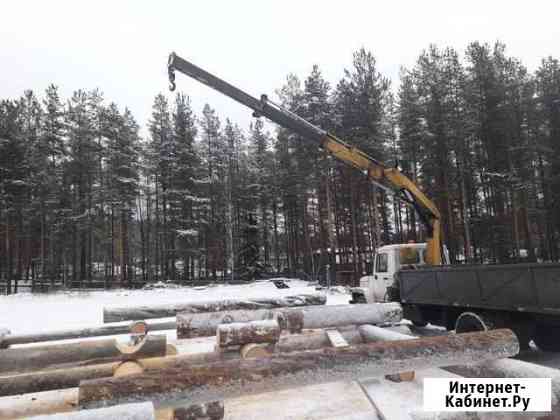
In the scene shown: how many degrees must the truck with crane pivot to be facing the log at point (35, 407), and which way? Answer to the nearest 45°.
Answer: approximately 90° to its left

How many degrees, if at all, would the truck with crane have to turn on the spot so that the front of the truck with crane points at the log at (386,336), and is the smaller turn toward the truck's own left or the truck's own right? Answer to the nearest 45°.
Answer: approximately 135° to the truck's own left

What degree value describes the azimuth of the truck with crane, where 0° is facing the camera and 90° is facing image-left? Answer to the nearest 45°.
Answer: approximately 135°

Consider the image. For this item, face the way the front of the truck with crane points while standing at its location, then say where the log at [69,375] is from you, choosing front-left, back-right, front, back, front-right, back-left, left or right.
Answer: left

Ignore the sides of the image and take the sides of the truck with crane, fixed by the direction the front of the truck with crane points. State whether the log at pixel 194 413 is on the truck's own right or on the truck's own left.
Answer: on the truck's own left

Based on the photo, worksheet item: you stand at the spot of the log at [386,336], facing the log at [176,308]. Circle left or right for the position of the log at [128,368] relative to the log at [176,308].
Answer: left

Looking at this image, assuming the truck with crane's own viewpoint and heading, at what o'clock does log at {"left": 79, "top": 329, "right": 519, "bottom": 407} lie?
The log is roughly at 8 o'clock from the truck with crane.

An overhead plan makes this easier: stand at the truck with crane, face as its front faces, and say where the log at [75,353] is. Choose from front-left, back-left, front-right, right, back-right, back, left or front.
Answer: left

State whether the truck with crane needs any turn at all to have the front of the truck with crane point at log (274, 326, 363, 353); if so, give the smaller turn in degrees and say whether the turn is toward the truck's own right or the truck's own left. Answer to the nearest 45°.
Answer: approximately 90° to the truck's own left
